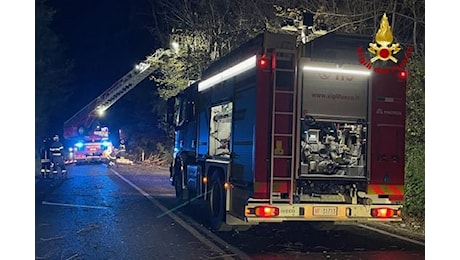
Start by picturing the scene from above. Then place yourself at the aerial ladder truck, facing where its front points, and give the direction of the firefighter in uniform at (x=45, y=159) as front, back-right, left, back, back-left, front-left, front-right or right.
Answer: front

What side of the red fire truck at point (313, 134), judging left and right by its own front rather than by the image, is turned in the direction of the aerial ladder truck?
front

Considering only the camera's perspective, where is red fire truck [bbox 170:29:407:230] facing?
facing away from the viewer and to the left of the viewer

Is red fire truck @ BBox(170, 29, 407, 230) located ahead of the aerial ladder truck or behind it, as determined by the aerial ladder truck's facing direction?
ahead

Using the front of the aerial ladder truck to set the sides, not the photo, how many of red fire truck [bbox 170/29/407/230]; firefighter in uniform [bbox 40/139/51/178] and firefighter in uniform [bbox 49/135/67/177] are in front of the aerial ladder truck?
3

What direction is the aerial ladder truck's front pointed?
toward the camera

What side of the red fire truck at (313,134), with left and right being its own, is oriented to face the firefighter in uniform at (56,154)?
front

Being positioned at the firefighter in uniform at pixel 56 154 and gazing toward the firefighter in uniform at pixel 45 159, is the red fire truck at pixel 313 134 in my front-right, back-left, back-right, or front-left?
back-left
